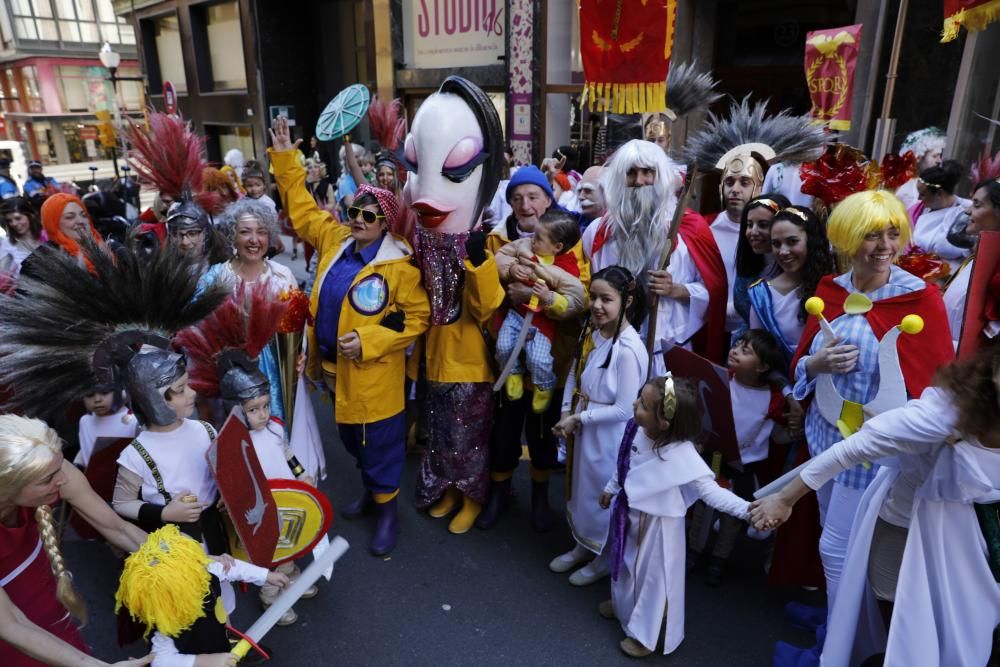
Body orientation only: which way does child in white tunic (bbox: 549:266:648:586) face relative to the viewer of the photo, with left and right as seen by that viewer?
facing the viewer and to the left of the viewer

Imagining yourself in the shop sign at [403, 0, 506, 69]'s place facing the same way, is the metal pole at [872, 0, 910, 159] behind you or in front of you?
in front

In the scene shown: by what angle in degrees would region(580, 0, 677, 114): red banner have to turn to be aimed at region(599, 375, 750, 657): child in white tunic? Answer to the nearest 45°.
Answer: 0° — it already faces them

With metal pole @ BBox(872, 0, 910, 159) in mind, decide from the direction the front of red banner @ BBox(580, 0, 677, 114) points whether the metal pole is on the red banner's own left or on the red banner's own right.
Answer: on the red banner's own left

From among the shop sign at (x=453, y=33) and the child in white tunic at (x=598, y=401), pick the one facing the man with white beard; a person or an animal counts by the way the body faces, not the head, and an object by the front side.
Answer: the shop sign

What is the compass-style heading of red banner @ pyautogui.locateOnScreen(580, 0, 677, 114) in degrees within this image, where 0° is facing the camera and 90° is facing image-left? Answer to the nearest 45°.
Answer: approximately 0°

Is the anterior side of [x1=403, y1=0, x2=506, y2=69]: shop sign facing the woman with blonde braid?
yes

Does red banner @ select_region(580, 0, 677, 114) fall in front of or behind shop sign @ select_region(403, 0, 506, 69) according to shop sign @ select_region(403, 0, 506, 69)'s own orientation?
in front

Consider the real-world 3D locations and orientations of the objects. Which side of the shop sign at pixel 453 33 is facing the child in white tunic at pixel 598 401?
front

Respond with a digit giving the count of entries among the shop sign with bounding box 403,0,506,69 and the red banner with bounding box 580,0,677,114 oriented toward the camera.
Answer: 2
